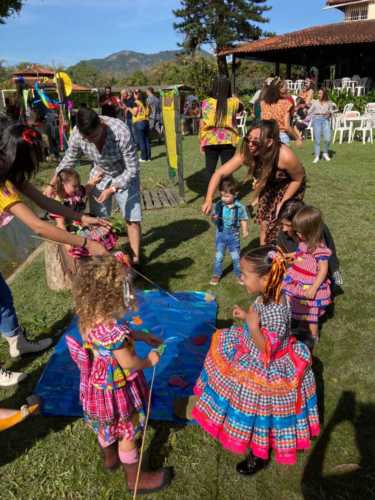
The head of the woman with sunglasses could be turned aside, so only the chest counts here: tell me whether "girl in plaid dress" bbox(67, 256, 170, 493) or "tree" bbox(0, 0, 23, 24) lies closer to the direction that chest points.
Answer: the girl in plaid dress

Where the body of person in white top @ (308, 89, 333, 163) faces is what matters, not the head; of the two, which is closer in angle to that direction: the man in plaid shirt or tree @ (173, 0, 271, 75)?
the man in plaid shirt

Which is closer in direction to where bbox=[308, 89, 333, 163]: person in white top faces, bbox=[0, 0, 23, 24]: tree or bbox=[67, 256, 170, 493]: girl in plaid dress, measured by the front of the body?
the girl in plaid dress

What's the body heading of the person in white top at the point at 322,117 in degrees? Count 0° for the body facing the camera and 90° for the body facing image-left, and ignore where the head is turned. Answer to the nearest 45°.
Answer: approximately 0°

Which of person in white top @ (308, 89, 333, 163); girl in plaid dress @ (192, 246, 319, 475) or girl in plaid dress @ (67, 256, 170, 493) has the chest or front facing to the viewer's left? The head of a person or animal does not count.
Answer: girl in plaid dress @ (192, 246, 319, 475)

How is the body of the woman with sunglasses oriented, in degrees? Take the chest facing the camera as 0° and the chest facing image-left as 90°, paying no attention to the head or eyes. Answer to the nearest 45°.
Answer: approximately 45°

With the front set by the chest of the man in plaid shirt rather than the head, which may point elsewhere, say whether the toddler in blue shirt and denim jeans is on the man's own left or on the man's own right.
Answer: on the man's own left

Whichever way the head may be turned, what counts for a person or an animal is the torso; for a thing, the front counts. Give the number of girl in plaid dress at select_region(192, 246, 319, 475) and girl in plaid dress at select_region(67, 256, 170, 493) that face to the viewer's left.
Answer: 1

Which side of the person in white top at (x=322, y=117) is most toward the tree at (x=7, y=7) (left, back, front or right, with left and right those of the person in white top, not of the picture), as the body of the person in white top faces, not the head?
right
